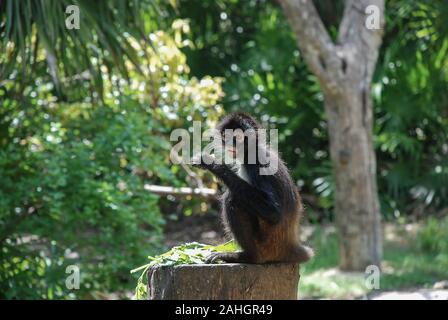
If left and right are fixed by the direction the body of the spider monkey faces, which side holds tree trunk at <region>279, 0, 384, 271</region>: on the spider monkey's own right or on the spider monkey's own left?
on the spider monkey's own right

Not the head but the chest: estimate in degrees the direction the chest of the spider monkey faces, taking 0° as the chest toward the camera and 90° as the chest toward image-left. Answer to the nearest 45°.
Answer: approximately 90°
